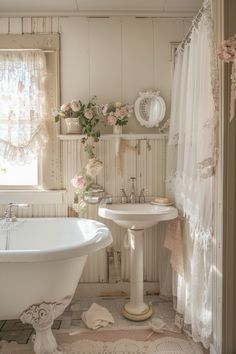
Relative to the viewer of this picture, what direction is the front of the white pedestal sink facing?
facing the viewer

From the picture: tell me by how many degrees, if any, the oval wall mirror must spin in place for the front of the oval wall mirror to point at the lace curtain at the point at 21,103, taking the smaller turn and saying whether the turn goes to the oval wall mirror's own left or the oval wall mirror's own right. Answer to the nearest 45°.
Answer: approximately 90° to the oval wall mirror's own right

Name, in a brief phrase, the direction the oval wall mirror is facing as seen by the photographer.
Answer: facing the viewer

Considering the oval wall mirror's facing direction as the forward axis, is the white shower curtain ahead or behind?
ahead
